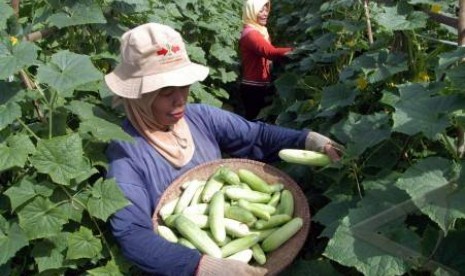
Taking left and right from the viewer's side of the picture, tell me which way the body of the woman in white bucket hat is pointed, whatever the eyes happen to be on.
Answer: facing the viewer and to the right of the viewer

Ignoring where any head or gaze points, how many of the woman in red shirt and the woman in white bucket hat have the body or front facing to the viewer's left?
0

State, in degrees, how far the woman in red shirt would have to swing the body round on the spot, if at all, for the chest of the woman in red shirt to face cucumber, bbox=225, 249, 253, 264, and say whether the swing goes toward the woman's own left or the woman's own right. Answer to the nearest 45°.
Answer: approximately 90° to the woman's own right

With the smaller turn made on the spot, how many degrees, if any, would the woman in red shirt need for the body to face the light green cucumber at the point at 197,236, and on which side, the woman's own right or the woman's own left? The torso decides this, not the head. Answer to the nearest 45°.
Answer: approximately 90° to the woman's own right

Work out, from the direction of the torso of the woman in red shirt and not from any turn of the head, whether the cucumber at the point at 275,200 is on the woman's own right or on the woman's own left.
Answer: on the woman's own right

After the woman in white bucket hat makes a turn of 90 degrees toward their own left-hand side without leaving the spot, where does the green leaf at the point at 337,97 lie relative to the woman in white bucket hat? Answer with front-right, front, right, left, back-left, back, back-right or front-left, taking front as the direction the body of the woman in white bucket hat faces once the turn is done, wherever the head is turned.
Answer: front

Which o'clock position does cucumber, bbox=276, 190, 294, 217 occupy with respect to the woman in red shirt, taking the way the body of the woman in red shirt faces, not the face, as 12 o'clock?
The cucumber is roughly at 3 o'clock from the woman in red shirt.

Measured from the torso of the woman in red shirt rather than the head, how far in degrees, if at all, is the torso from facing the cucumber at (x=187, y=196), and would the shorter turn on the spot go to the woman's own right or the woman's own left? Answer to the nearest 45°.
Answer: approximately 90° to the woman's own right

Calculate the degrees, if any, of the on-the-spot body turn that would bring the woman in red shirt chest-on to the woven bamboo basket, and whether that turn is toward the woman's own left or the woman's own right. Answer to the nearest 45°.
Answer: approximately 90° to the woman's own right

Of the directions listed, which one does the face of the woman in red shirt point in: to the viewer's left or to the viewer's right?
to the viewer's right

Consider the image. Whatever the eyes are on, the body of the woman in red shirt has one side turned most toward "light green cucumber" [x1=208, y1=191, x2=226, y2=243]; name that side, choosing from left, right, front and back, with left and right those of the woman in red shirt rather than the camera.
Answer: right

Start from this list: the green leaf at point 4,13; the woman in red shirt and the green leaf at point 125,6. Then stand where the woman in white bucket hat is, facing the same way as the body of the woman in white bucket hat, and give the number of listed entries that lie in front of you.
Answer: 0

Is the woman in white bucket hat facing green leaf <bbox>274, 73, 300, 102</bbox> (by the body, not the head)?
no

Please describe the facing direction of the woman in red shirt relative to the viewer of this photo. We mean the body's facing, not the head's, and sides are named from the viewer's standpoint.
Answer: facing to the right of the viewer

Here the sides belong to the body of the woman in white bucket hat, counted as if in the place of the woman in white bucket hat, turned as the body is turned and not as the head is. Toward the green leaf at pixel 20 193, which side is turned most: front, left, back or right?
right

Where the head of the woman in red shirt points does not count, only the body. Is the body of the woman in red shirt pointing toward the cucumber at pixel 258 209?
no

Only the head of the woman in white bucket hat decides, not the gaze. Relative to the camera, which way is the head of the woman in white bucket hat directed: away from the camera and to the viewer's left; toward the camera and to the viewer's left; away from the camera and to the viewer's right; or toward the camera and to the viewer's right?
toward the camera and to the viewer's right
